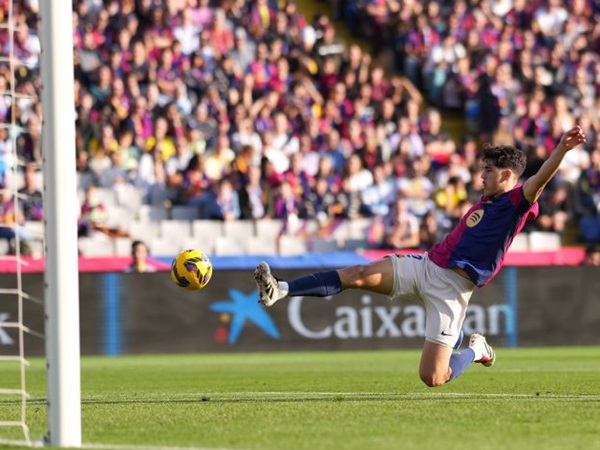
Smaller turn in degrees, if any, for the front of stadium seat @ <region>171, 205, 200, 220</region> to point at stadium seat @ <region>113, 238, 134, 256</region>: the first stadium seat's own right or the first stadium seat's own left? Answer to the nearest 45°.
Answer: approximately 45° to the first stadium seat's own right

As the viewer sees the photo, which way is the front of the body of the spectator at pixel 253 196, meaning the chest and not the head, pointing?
toward the camera

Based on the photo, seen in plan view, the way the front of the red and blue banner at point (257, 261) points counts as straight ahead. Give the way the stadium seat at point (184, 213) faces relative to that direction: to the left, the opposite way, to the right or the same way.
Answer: the same way

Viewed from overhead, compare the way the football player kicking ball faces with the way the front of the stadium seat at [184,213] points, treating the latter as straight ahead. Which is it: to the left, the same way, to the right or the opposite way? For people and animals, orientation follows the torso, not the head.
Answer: to the right

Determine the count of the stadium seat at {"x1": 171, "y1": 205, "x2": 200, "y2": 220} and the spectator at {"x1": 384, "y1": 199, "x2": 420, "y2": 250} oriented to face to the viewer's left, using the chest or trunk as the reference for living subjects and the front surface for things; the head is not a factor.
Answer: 0

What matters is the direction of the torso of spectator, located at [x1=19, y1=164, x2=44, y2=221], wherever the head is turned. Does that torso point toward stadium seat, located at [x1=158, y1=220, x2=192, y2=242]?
no

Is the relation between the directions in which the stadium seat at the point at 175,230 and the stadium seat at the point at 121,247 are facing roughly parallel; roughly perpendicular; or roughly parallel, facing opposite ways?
roughly parallel

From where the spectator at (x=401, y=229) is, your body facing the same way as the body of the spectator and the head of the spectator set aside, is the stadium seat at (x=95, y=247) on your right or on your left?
on your right

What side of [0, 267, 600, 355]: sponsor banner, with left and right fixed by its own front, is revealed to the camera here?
front

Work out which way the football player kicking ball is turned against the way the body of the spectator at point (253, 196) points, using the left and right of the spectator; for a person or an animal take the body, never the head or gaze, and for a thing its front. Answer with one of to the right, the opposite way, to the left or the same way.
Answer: to the right

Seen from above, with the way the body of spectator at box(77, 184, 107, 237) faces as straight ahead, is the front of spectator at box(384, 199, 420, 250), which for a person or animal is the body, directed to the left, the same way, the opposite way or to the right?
the same way

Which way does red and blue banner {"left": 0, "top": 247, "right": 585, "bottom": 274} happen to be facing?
toward the camera

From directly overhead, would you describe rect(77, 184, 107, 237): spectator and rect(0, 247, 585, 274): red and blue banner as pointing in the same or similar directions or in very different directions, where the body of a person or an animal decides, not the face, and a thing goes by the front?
same or similar directions

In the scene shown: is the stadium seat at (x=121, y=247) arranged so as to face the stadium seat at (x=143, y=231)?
no

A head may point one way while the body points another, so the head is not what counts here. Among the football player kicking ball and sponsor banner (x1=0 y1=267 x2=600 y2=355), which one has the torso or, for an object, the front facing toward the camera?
the sponsor banner
